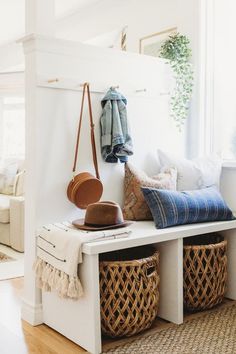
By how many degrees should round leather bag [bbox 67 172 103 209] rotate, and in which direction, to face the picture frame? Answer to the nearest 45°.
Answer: approximately 90° to its left

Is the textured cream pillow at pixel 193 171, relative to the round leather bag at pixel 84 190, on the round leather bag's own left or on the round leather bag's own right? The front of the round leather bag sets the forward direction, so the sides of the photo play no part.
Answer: on the round leather bag's own left

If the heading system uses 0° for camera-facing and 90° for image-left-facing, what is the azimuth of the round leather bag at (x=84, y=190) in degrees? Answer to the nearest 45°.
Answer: approximately 315°

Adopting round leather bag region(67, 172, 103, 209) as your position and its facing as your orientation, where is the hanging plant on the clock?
The hanging plant is roughly at 9 o'clock from the round leather bag.

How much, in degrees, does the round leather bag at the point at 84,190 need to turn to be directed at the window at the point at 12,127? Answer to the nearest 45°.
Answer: approximately 135° to its left

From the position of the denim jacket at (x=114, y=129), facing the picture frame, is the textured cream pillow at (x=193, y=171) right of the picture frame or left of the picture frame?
right

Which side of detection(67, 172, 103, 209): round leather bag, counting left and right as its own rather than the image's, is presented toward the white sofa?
back

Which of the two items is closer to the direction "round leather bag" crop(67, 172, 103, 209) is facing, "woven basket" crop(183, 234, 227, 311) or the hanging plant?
the woven basket

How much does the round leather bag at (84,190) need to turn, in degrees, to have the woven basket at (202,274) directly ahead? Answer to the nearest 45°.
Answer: approximately 45° to its left
